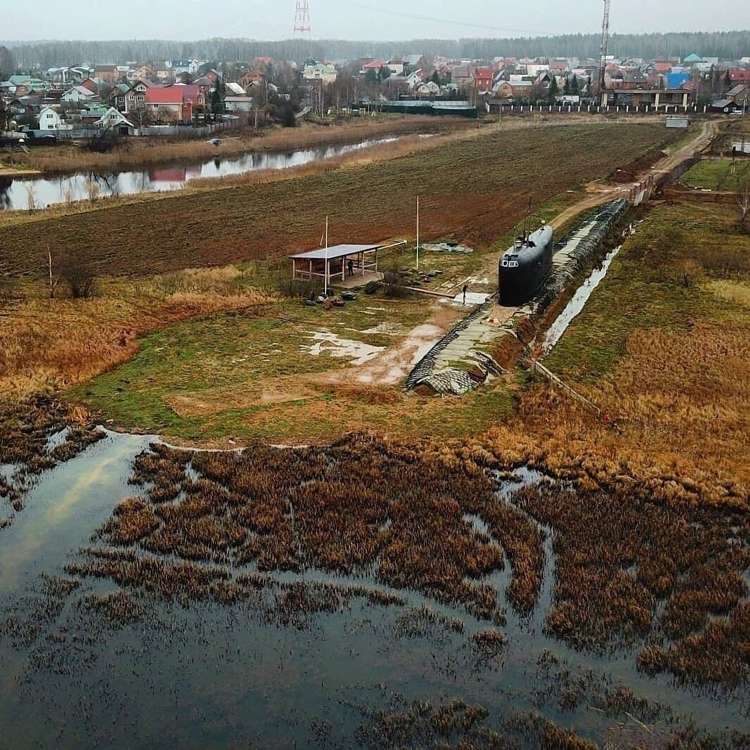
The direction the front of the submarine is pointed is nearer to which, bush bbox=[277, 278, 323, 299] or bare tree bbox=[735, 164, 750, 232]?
the bush

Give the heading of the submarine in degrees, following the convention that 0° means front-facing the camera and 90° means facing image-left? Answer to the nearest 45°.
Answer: approximately 45°

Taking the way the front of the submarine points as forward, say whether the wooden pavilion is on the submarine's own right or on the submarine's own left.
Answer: on the submarine's own right

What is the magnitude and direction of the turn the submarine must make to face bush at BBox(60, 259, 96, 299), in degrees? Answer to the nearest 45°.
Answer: approximately 45° to its right

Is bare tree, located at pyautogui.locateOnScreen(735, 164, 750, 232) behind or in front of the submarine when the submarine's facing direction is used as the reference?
behind

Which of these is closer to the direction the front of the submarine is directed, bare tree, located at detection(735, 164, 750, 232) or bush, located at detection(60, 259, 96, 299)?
the bush

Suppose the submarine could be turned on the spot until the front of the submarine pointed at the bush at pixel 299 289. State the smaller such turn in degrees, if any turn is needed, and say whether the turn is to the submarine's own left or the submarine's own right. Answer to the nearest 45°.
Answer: approximately 45° to the submarine's own right

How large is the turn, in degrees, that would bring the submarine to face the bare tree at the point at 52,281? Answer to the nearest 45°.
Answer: approximately 45° to its right
